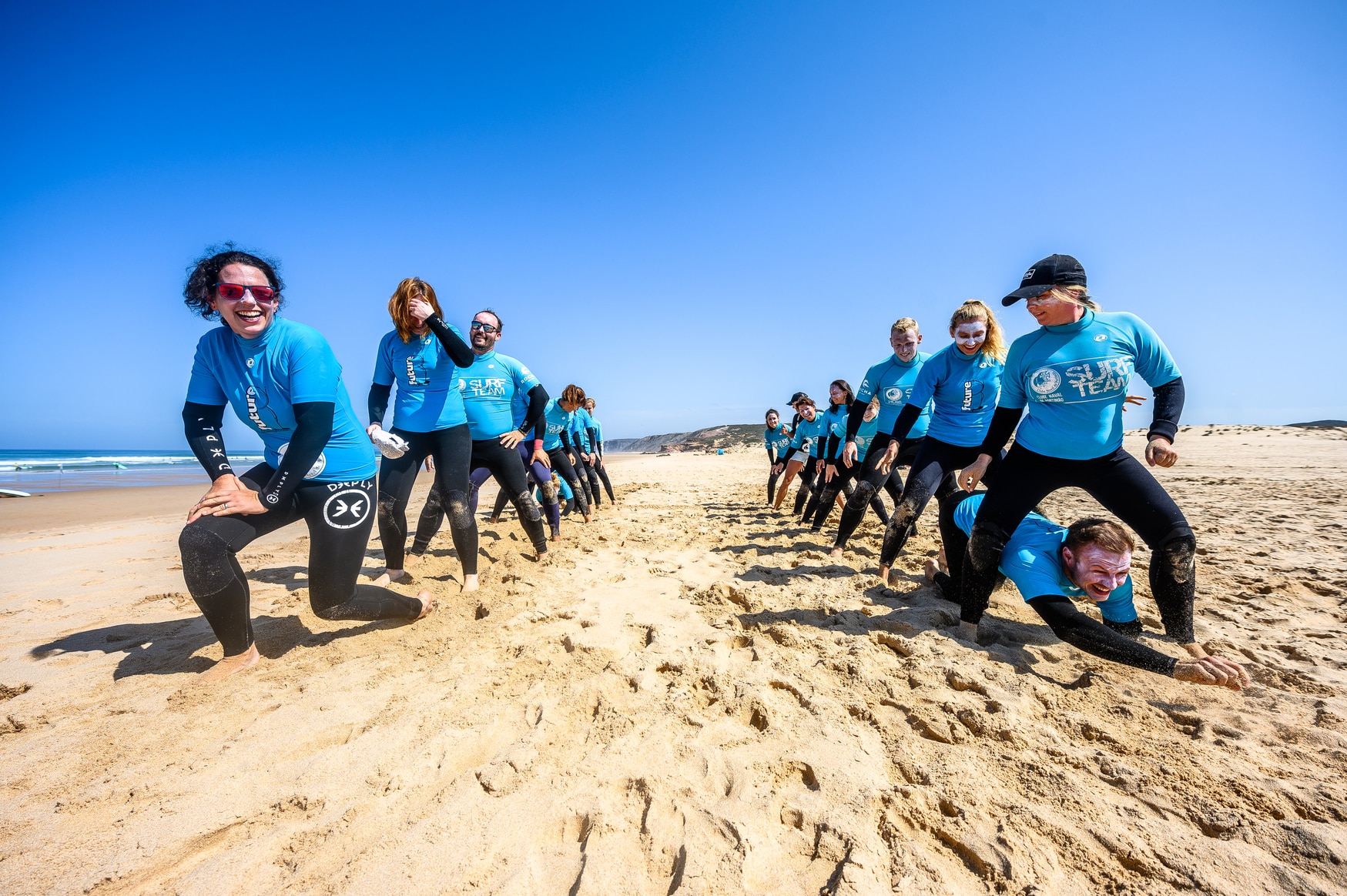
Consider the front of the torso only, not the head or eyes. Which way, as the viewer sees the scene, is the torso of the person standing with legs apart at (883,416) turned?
toward the camera

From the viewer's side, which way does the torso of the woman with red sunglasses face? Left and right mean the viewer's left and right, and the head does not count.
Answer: facing the viewer and to the left of the viewer

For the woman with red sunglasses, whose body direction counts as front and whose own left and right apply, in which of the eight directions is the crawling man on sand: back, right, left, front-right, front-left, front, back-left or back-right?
left

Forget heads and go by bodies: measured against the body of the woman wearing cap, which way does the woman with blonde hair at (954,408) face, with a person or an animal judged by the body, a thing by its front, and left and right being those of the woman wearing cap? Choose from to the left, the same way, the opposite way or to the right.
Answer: the same way

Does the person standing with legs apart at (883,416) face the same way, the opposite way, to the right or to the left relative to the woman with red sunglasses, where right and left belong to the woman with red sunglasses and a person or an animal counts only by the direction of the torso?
the same way

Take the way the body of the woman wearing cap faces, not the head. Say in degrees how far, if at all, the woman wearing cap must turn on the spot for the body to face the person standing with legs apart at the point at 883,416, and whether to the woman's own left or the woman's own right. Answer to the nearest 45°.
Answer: approximately 135° to the woman's own right

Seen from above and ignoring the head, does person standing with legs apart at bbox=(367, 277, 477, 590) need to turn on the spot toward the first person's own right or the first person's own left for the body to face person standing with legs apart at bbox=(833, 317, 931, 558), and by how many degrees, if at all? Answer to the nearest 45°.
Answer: approximately 90° to the first person's own left

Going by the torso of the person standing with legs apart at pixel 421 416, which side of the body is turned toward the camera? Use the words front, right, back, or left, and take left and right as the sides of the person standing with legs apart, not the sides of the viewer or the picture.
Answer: front

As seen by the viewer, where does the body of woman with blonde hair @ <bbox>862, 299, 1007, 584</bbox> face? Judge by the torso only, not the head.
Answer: toward the camera

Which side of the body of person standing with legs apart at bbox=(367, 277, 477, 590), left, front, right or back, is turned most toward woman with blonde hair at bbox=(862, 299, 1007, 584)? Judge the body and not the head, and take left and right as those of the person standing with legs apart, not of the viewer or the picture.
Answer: left

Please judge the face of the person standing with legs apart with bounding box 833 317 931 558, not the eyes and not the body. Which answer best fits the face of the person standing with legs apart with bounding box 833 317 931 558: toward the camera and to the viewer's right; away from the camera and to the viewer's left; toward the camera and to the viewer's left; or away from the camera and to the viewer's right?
toward the camera and to the viewer's left

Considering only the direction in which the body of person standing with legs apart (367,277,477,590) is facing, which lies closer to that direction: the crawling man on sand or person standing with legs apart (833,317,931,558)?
the crawling man on sand

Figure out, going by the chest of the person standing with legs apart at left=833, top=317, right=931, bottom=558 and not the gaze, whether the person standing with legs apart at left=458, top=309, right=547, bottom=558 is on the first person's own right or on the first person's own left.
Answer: on the first person's own right

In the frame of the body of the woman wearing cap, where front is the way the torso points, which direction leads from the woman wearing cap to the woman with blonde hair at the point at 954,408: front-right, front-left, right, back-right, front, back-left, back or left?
back-right

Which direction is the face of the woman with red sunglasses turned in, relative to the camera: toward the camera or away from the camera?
toward the camera
